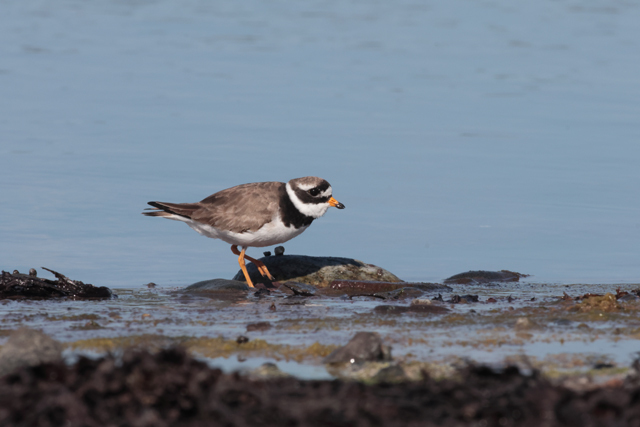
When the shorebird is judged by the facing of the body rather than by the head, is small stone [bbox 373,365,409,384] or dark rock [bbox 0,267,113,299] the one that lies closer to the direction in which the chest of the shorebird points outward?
the small stone

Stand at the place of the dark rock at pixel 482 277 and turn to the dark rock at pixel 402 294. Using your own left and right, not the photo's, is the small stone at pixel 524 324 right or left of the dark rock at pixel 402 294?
left

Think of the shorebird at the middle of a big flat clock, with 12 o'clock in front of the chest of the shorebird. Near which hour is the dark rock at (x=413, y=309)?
The dark rock is roughly at 2 o'clock from the shorebird.

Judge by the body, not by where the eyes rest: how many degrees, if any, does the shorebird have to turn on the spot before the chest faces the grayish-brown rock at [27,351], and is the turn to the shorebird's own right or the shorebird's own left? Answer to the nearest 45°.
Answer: approximately 90° to the shorebird's own right

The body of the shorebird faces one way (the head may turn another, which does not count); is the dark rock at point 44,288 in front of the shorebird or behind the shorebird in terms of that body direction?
behind

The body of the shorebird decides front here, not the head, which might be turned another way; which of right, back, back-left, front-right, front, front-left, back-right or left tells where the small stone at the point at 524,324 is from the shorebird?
front-right

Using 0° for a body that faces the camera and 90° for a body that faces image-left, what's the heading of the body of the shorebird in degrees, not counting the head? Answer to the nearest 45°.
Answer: approximately 270°

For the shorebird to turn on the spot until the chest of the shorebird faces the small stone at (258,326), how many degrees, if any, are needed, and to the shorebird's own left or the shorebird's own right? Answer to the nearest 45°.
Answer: approximately 90° to the shorebird's own right

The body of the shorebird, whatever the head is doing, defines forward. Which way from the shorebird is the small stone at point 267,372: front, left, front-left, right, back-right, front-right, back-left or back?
right

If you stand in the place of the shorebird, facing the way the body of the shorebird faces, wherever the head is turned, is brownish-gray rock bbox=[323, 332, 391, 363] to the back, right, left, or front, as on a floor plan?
right

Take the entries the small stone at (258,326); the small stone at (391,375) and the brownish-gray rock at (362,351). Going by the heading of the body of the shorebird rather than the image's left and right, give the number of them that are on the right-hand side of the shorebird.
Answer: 3

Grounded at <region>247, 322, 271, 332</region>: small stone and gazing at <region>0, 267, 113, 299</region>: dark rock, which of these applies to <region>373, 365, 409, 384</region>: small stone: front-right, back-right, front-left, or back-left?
back-left

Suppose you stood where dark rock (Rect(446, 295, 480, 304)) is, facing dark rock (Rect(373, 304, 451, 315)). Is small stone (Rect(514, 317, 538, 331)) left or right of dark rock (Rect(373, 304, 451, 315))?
left

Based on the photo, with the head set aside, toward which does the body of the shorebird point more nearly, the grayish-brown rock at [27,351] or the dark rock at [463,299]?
the dark rock
